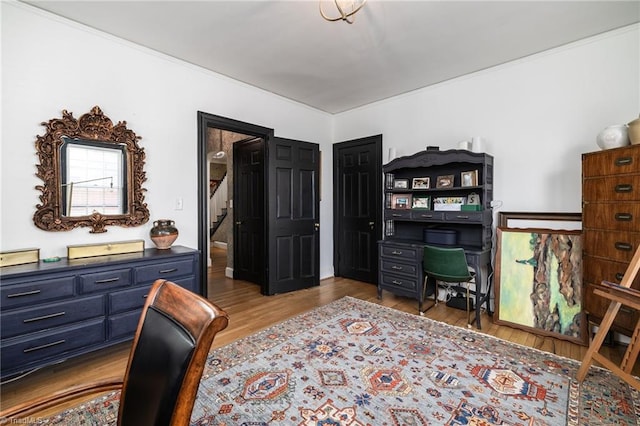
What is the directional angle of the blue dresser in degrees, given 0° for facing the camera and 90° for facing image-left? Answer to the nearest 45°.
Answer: approximately 315°

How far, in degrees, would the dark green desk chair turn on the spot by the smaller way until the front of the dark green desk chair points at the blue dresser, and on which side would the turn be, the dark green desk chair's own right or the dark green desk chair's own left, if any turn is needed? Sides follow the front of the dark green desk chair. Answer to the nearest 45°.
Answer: approximately 180°

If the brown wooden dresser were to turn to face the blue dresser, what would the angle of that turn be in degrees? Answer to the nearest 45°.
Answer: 0° — it already faces it

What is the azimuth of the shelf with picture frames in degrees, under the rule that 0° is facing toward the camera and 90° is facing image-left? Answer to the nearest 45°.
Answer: approximately 45°

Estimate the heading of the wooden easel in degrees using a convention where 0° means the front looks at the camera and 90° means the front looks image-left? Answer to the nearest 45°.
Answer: approximately 45°

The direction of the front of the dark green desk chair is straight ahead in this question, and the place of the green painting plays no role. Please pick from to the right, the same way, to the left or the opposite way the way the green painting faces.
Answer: the opposite way

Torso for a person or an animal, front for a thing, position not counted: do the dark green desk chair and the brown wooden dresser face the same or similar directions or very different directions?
very different directions
